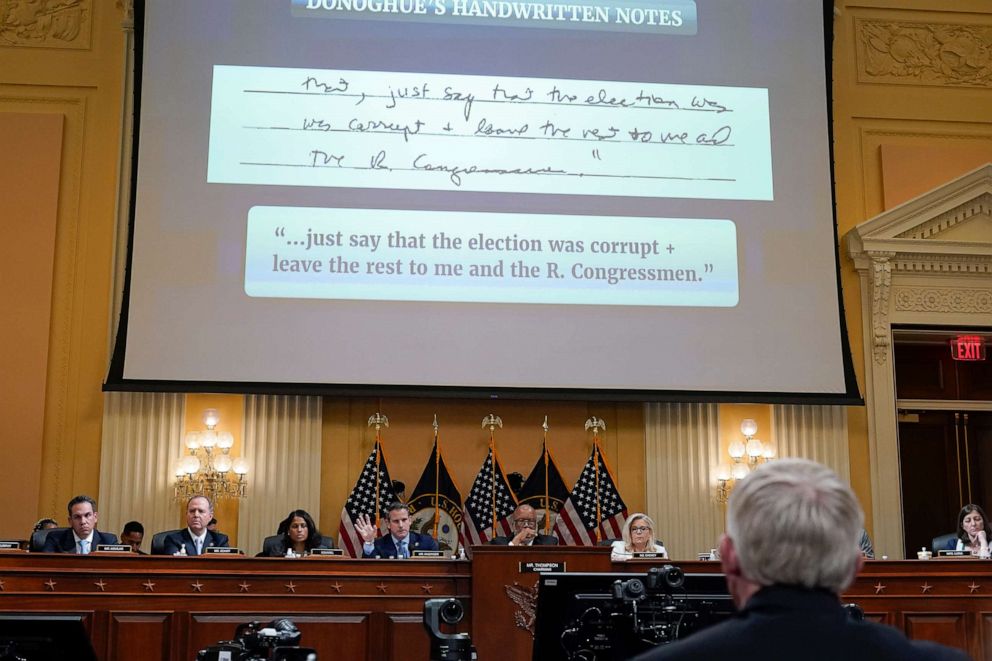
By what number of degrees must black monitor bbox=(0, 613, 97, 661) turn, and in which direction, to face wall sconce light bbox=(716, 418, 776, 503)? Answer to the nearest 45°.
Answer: approximately 135° to its left

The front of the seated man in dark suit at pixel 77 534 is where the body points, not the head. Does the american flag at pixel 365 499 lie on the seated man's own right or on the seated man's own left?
on the seated man's own left

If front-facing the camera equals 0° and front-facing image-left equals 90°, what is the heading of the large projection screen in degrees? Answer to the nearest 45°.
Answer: approximately 0°

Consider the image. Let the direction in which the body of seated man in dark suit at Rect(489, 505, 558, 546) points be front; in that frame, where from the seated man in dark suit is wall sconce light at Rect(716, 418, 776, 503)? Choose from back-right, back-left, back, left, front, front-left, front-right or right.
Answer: back-left

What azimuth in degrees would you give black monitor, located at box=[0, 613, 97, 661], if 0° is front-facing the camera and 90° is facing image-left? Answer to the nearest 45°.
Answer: approximately 0°

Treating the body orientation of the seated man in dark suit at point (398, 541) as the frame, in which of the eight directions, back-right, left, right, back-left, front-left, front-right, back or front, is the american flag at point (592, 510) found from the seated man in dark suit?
back-left
